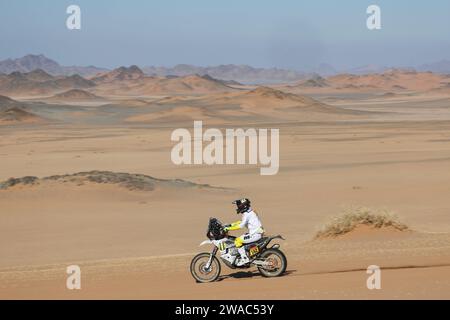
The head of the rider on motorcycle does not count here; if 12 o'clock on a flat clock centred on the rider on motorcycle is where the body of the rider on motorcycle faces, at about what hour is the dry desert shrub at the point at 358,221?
The dry desert shrub is roughly at 4 o'clock from the rider on motorcycle.

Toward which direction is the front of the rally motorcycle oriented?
to the viewer's left

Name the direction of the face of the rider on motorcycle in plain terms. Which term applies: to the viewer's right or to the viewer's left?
to the viewer's left

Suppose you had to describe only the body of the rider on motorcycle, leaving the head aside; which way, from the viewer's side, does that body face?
to the viewer's left

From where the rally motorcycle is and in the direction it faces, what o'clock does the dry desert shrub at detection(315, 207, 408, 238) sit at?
The dry desert shrub is roughly at 4 o'clock from the rally motorcycle.
